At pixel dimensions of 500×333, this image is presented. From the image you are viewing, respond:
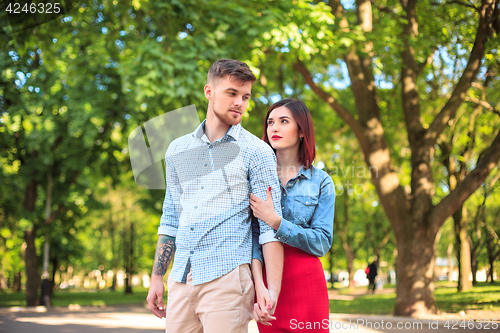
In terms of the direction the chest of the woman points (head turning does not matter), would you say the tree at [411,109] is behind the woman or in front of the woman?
behind

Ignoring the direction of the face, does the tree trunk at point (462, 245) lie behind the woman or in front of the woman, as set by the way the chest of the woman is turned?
behind

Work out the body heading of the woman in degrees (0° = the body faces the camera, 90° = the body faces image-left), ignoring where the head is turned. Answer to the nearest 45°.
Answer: approximately 45°

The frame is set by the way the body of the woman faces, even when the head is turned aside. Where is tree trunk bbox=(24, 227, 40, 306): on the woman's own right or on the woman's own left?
on the woman's own right
